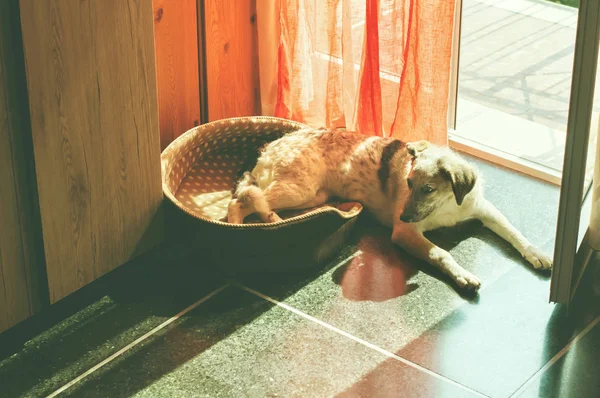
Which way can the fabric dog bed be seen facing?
to the viewer's right

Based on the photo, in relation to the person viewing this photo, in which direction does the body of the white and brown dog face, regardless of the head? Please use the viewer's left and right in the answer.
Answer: facing the viewer and to the right of the viewer

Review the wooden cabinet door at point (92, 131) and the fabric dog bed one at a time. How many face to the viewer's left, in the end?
0

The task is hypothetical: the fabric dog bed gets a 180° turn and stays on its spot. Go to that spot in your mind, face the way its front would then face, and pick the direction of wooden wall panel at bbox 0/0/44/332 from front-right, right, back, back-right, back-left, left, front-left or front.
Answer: front-left

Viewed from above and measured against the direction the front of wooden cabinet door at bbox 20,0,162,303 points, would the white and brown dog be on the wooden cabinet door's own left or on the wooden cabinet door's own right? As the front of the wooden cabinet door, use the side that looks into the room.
on the wooden cabinet door's own left

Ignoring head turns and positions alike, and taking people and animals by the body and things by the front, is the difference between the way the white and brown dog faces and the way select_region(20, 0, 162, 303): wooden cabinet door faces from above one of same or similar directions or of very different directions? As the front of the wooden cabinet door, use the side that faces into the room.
same or similar directions

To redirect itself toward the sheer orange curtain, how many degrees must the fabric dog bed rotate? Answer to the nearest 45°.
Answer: approximately 45° to its left

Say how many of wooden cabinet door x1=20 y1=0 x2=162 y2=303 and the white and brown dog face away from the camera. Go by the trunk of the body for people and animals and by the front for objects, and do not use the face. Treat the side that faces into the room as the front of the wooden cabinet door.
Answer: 0

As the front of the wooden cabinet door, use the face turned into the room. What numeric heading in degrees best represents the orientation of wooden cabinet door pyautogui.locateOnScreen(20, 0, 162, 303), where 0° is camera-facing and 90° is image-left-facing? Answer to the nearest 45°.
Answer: approximately 315°
